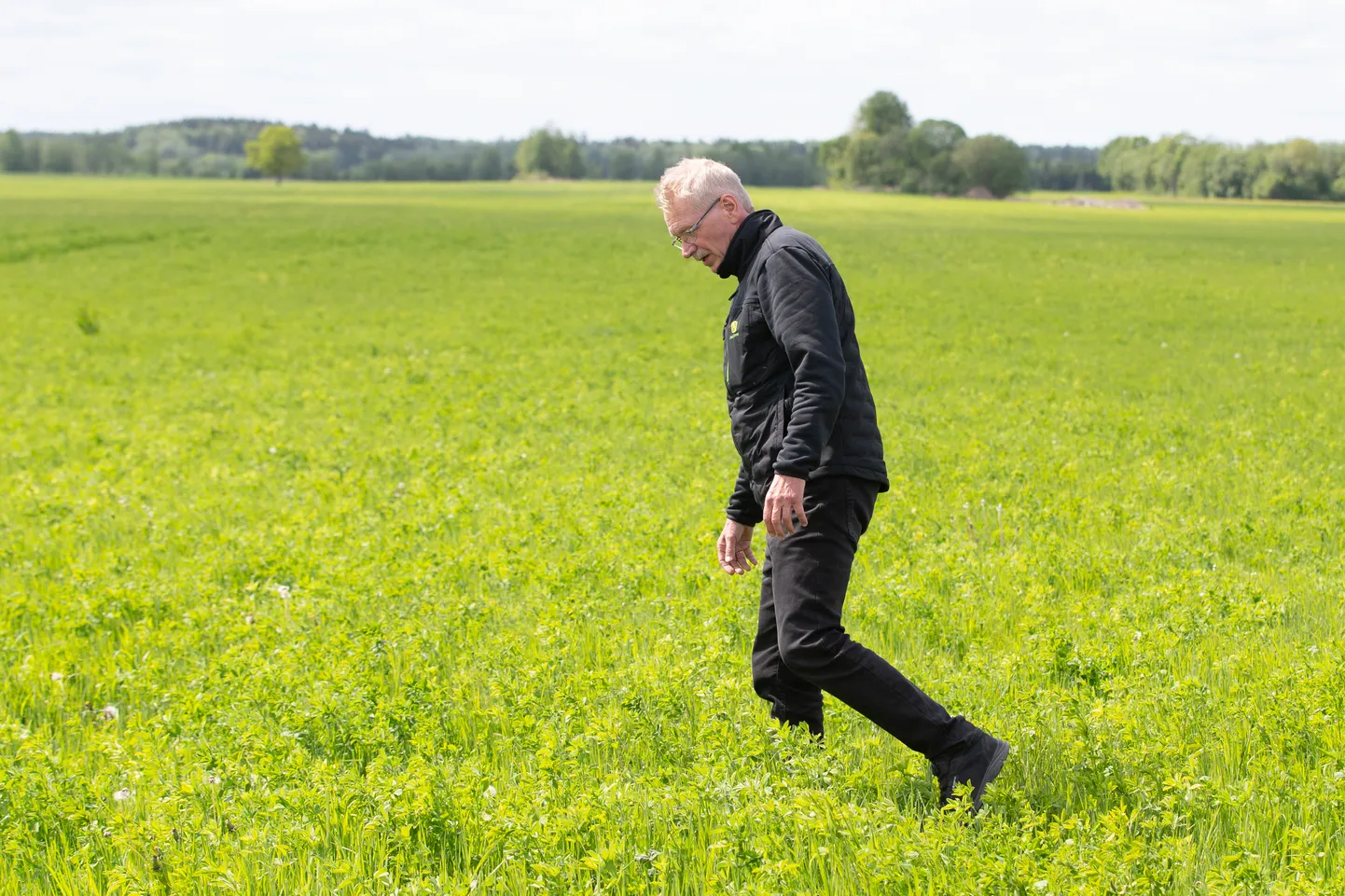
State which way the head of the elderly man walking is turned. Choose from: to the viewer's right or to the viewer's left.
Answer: to the viewer's left

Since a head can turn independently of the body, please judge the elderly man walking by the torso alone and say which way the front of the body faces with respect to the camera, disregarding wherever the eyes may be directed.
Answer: to the viewer's left
